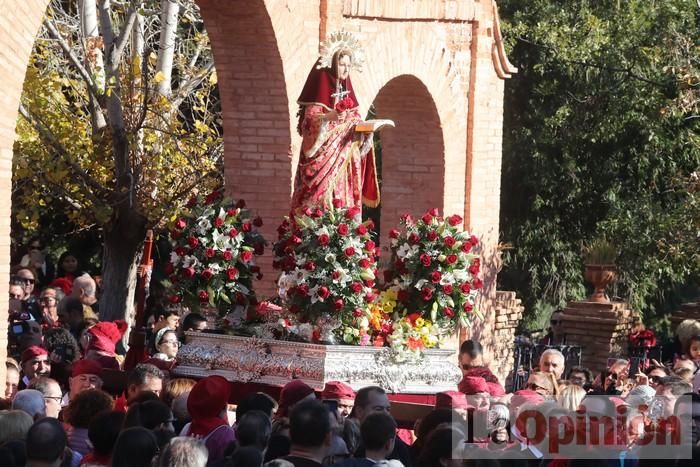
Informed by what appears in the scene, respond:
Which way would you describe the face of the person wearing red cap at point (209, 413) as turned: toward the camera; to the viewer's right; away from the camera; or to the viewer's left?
away from the camera

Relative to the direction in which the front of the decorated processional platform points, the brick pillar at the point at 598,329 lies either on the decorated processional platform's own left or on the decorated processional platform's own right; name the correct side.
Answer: on the decorated processional platform's own left

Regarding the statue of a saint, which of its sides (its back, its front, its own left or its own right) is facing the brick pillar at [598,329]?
left

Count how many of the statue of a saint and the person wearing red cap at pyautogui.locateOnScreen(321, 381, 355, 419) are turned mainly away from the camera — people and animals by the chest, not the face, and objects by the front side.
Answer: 0

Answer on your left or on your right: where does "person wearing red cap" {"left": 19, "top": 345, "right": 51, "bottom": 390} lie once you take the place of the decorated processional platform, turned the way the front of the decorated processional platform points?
on your right

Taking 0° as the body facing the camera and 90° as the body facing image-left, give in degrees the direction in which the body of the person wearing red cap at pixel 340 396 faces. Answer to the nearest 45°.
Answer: approximately 315°

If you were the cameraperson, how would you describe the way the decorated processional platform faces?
facing the viewer and to the right of the viewer

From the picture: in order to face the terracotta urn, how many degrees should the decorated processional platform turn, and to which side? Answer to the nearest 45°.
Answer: approximately 90° to its left

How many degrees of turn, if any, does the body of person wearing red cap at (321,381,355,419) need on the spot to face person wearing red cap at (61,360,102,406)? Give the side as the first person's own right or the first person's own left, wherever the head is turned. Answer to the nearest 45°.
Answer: approximately 135° to the first person's own right

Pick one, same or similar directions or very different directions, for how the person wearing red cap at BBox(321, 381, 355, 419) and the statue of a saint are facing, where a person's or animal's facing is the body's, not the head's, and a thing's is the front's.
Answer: same or similar directions

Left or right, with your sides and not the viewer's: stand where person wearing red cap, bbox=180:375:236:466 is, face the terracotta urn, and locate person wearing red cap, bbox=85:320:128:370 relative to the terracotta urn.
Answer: left
